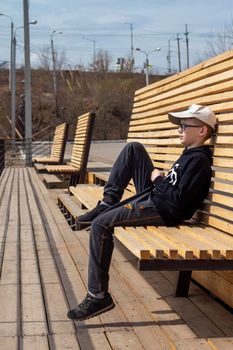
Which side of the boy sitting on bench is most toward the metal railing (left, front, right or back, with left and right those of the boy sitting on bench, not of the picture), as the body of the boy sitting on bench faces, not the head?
right

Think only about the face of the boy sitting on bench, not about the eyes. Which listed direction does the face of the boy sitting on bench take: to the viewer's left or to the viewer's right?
to the viewer's left

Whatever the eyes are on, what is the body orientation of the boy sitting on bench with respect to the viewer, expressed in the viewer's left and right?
facing to the left of the viewer

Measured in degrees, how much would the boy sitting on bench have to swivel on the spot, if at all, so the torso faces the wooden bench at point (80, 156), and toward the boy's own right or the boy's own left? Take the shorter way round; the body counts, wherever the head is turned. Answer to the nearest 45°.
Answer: approximately 90° to the boy's own right

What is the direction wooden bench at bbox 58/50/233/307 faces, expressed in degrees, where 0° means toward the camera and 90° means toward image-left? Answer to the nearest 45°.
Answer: approximately 45°

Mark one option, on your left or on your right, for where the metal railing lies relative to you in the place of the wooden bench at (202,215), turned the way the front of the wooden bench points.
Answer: on your right
